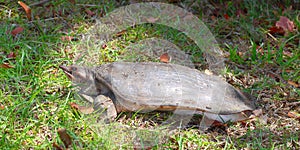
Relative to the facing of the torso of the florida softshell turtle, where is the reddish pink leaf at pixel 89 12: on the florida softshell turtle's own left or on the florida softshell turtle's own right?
on the florida softshell turtle's own right

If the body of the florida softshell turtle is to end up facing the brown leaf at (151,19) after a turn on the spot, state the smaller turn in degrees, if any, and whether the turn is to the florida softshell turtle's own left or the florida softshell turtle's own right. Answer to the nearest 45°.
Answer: approximately 90° to the florida softshell turtle's own right

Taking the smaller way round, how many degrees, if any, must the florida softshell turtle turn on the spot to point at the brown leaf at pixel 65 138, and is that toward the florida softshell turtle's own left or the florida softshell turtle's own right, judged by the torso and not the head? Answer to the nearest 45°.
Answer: approximately 45° to the florida softshell turtle's own left

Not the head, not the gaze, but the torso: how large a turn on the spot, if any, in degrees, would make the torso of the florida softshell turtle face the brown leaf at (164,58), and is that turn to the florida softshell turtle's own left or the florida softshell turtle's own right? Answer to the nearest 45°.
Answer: approximately 90° to the florida softshell turtle's own right

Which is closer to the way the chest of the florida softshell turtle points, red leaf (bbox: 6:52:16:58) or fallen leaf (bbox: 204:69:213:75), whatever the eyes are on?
the red leaf

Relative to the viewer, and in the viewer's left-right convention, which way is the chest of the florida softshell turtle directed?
facing to the left of the viewer

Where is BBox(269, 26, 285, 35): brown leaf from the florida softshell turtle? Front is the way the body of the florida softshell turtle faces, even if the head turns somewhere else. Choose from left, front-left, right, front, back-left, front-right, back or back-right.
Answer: back-right

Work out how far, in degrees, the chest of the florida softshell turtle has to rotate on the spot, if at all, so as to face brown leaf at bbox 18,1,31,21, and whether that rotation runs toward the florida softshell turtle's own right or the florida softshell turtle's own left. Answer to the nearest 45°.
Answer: approximately 45° to the florida softshell turtle's own right

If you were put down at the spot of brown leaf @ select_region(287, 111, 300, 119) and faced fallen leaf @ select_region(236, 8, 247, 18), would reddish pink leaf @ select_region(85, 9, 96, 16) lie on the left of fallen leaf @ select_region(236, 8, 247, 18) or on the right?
left

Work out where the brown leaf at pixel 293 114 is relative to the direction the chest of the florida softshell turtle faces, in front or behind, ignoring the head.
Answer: behind

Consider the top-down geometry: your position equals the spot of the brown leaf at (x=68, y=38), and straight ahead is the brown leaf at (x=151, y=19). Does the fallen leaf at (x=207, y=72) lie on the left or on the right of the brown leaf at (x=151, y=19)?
right

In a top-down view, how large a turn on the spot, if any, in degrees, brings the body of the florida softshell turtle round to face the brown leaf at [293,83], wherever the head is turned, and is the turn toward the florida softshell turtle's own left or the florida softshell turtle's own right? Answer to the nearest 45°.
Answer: approximately 135° to the florida softshell turtle's own right

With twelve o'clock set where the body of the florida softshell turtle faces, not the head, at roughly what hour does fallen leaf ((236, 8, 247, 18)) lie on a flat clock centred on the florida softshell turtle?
The fallen leaf is roughly at 4 o'clock from the florida softshell turtle.
